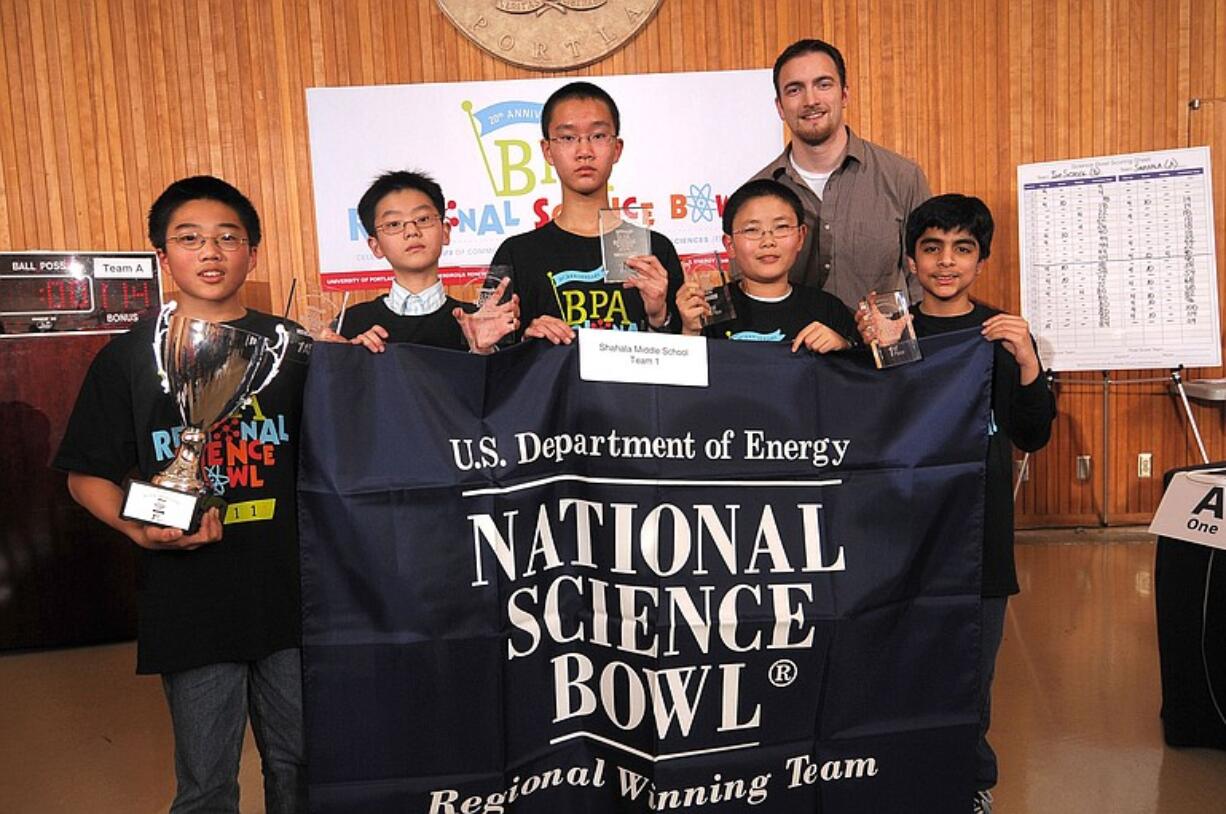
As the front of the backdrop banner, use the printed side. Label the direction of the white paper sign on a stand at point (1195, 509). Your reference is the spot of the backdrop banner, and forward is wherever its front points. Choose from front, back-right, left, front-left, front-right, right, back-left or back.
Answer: front-left

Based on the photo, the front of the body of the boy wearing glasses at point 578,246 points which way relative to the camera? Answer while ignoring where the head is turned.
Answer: toward the camera

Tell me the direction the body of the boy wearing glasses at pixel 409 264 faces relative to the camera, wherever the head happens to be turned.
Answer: toward the camera

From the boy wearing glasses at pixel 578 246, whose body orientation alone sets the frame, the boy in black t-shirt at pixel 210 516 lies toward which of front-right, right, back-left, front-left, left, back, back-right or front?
front-right

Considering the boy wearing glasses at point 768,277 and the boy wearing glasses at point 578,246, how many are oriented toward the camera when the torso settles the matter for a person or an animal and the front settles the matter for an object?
2

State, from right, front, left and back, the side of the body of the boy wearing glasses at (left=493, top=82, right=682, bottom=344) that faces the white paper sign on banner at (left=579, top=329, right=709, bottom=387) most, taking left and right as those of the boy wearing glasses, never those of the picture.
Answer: front

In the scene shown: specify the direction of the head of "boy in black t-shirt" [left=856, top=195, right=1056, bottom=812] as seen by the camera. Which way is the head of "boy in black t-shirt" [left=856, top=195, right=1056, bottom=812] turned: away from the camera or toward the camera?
toward the camera

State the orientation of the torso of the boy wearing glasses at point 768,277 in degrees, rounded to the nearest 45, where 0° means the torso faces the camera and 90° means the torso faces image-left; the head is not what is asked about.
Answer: approximately 0°

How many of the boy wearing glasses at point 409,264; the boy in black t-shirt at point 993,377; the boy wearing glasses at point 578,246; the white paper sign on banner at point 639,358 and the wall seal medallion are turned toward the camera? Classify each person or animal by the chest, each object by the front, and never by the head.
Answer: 5

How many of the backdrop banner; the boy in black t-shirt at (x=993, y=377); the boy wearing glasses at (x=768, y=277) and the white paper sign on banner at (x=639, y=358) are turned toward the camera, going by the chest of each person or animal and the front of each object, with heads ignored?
4

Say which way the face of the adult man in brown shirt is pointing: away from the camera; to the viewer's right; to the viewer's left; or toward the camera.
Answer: toward the camera

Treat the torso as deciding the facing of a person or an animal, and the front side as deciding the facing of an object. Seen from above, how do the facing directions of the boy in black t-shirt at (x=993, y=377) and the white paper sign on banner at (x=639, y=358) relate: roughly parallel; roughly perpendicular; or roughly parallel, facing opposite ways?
roughly parallel

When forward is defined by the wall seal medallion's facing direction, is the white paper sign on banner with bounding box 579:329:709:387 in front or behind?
in front

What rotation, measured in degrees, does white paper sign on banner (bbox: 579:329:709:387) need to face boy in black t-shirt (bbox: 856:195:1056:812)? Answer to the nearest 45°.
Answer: approximately 135° to its left

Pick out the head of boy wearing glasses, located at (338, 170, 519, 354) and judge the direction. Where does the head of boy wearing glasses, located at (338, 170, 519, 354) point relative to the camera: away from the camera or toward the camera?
toward the camera

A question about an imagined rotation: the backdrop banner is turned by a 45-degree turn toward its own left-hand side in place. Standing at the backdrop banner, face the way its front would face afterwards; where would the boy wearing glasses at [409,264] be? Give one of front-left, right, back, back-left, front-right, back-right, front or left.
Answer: front-right

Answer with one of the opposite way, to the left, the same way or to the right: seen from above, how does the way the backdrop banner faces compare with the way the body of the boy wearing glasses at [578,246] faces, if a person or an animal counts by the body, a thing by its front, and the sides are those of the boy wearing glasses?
the same way

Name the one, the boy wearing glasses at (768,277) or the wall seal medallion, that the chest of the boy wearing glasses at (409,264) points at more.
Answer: the boy wearing glasses

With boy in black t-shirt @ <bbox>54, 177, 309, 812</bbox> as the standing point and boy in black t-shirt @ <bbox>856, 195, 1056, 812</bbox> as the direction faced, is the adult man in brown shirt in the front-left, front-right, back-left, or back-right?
front-left
